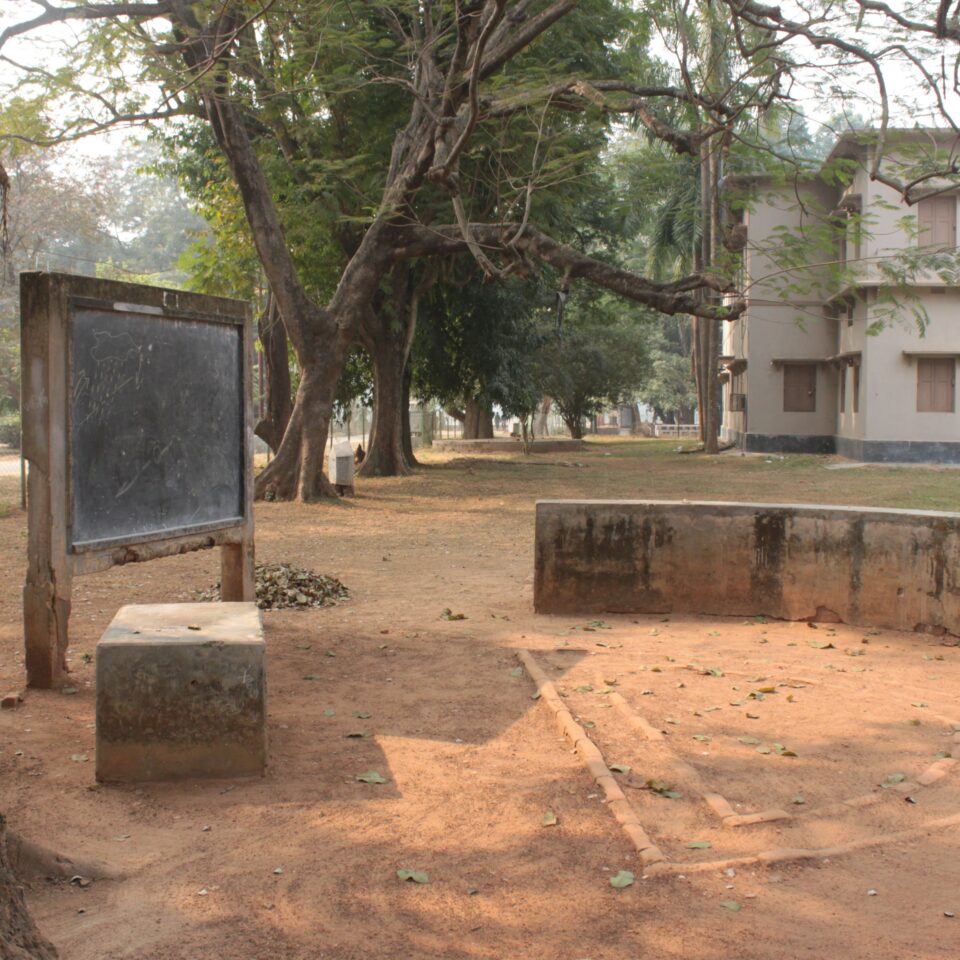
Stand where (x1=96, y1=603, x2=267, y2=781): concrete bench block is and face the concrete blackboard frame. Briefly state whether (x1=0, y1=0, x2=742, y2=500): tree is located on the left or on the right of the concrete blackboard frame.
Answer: right

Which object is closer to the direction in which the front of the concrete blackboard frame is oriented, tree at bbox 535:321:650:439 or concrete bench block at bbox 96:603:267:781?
the concrete bench block

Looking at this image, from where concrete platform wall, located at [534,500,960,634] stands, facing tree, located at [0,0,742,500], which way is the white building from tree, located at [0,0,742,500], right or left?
right

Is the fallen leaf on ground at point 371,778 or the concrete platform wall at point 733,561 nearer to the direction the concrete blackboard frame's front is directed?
the fallen leaf on ground

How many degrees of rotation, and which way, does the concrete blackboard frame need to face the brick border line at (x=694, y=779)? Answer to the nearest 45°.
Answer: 0° — it already faces it

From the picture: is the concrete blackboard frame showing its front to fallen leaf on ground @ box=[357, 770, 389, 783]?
yes

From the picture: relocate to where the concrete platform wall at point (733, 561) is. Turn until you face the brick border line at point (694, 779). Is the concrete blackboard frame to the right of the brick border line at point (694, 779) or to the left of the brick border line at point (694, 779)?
right

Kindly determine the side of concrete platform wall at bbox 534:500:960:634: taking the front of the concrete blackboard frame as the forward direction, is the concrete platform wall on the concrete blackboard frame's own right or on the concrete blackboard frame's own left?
on the concrete blackboard frame's own left

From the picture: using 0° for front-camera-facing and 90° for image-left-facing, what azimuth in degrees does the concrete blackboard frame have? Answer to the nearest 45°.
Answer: approximately 315°

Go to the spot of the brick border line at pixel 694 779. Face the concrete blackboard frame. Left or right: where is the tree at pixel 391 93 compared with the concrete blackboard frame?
right

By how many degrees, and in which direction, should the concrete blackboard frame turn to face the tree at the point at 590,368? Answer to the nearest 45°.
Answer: approximately 90° to its left

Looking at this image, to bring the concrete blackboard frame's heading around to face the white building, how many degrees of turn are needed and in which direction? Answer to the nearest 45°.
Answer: approximately 90° to its left
